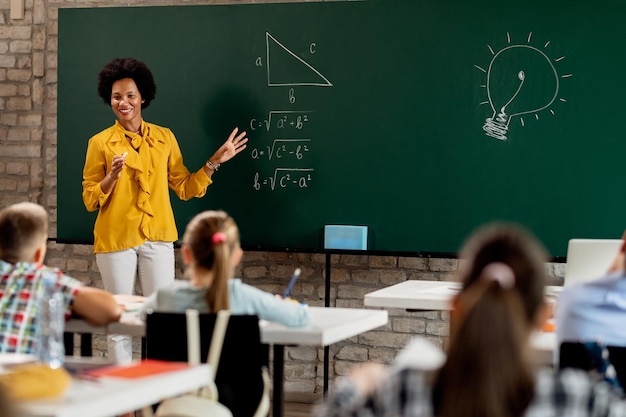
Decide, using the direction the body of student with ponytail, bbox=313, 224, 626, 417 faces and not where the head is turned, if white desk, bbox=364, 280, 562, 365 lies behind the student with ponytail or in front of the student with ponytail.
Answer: in front

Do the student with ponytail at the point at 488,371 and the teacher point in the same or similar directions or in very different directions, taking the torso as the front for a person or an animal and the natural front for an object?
very different directions

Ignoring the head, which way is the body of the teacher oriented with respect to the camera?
toward the camera

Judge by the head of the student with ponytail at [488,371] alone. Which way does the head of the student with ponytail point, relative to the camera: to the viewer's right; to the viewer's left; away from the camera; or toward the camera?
away from the camera

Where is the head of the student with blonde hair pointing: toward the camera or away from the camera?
away from the camera

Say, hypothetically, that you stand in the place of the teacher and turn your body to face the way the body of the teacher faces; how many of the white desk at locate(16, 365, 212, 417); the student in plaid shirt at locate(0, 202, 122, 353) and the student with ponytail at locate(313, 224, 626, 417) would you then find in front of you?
3

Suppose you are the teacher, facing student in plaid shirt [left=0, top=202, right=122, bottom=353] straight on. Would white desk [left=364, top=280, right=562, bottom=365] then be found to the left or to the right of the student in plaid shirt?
left

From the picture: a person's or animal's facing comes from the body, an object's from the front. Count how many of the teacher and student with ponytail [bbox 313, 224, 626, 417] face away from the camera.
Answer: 1

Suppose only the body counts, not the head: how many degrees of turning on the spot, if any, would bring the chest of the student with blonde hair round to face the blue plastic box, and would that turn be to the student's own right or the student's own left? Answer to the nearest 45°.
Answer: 0° — they already face it

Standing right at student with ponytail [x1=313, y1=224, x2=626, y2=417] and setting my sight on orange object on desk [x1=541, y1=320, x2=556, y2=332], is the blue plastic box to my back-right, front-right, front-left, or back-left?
front-left

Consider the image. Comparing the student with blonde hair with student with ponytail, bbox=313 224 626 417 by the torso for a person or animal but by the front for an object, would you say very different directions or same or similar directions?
same or similar directions

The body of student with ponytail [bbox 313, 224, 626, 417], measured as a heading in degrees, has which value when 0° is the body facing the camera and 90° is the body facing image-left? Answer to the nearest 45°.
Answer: approximately 180°

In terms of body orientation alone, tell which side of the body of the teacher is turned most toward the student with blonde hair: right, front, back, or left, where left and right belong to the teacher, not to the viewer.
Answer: front

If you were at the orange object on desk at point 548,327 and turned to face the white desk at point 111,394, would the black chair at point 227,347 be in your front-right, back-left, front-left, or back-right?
front-right

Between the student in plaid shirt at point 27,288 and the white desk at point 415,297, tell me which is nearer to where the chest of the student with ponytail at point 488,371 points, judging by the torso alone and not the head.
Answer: the white desk

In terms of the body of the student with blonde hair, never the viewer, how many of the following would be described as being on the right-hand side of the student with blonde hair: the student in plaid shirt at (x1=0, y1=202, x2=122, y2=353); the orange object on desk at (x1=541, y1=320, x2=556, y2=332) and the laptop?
2

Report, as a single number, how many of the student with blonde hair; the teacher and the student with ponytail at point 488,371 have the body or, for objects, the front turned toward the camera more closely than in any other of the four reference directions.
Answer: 1

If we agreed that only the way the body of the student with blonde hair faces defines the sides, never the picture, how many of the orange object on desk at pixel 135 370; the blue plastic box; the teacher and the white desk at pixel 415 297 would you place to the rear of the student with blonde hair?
1
